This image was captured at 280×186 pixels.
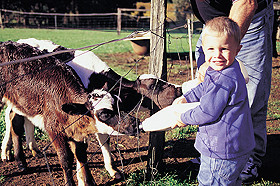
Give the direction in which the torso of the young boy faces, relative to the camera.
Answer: to the viewer's left

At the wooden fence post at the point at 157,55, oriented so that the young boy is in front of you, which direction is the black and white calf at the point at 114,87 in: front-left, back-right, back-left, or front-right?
back-right

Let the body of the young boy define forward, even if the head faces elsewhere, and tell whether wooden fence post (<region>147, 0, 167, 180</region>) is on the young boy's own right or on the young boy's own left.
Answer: on the young boy's own right

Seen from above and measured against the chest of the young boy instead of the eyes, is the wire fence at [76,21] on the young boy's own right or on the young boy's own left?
on the young boy's own right

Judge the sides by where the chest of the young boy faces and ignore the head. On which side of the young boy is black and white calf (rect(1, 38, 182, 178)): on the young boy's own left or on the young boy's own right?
on the young boy's own right
